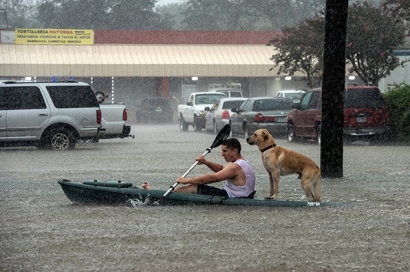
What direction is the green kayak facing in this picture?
to the viewer's left

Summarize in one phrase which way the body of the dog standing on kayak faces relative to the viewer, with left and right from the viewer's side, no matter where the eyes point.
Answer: facing to the left of the viewer

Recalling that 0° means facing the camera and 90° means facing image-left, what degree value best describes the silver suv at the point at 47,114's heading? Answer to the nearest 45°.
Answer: approximately 90°

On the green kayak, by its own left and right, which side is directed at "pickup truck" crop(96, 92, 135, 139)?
right

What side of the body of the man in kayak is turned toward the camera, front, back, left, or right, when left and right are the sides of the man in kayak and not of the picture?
left

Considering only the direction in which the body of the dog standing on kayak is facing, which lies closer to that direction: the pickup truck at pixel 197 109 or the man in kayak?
the man in kayak

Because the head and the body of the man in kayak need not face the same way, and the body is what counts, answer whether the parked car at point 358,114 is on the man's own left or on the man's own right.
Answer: on the man's own right
